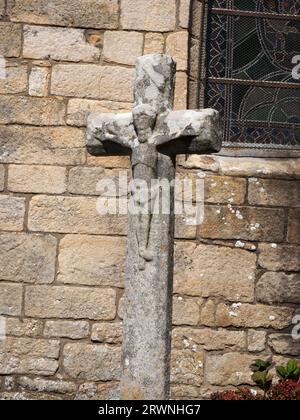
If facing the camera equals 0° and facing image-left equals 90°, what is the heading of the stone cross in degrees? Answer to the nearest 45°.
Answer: approximately 0°

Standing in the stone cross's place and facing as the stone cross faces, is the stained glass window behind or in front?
behind
